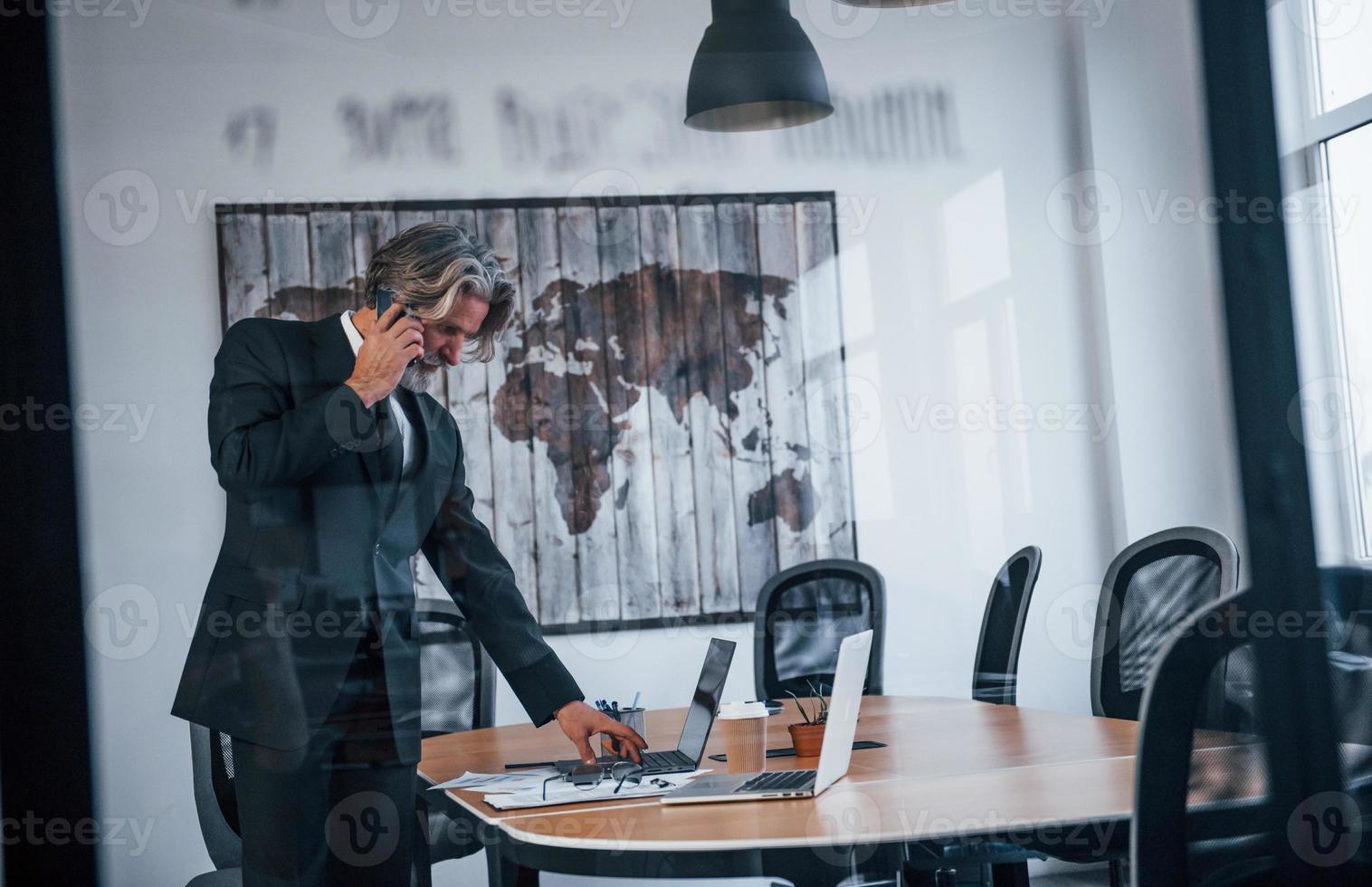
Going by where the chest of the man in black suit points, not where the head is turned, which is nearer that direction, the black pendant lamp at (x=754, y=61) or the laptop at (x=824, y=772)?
the laptop

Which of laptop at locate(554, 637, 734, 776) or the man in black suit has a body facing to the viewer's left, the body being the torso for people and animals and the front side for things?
the laptop

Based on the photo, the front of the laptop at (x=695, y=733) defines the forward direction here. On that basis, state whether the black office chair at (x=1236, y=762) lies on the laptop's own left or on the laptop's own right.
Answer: on the laptop's own left

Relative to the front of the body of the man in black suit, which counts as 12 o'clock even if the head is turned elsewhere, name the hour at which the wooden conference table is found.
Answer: The wooden conference table is roughly at 12 o'clock from the man in black suit.

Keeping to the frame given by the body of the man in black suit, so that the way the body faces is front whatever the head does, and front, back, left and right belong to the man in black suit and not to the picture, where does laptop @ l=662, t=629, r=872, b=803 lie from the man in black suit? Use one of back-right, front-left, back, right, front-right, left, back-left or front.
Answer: front

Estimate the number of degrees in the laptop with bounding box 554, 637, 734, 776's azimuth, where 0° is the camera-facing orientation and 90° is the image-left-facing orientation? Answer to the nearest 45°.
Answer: approximately 90°

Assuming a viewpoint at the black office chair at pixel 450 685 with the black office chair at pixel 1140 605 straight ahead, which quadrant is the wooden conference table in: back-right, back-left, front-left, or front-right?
front-right

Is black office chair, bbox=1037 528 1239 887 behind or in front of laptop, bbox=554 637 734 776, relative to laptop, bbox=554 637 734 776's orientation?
behind

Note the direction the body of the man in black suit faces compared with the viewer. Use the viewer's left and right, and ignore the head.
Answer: facing the viewer and to the right of the viewer

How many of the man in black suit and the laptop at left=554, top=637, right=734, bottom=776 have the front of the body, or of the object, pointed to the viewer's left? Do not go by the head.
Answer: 1

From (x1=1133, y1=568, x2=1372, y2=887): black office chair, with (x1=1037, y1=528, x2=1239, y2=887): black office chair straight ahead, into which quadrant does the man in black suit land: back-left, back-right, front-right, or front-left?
front-left
